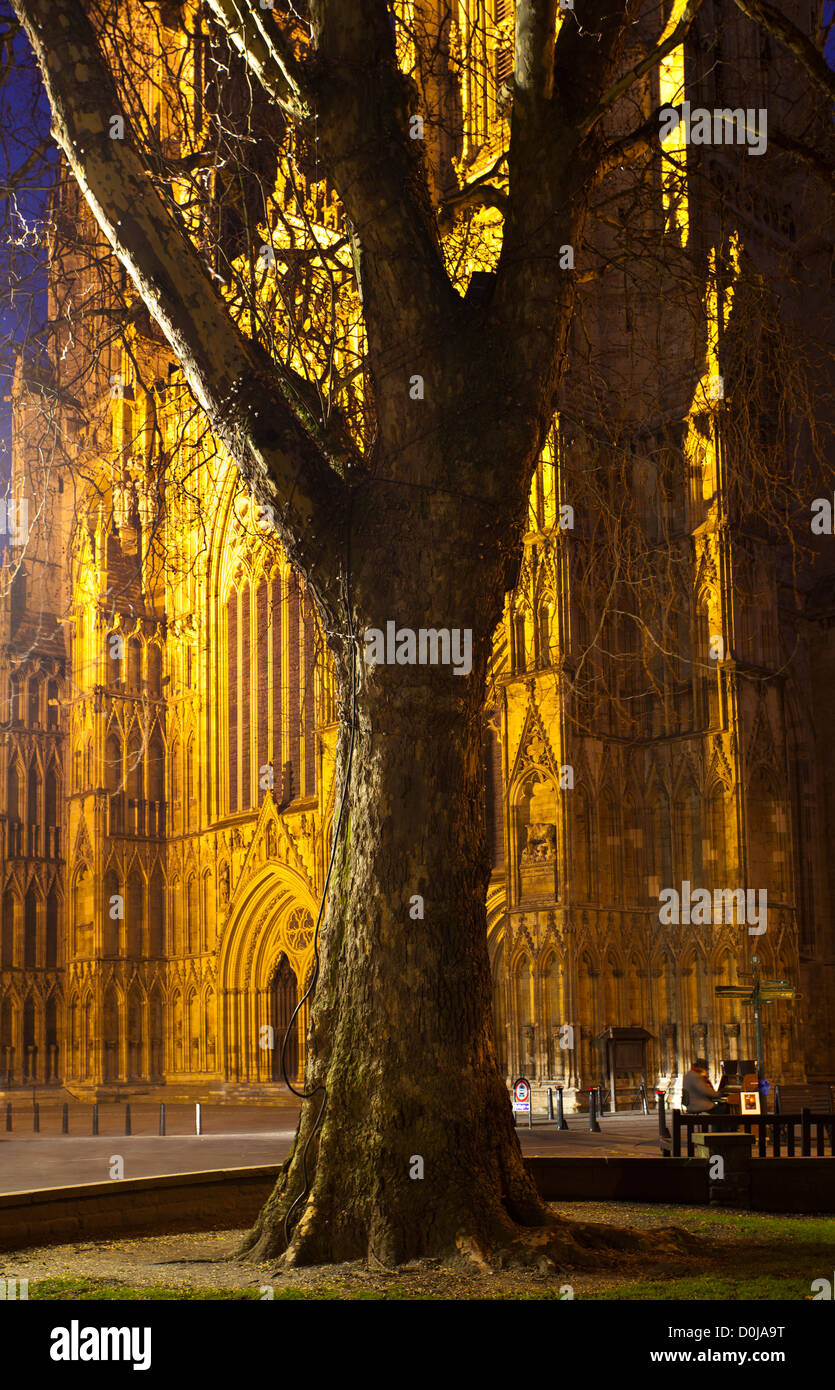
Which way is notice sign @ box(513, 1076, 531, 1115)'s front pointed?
toward the camera

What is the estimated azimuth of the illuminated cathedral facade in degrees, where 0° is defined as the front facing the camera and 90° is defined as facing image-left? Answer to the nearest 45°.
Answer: approximately 45°

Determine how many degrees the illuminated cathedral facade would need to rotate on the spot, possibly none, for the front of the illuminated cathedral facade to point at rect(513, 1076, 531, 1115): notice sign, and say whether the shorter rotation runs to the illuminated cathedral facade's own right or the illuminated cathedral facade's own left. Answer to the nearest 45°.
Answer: approximately 45° to the illuminated cathedral facade's own left

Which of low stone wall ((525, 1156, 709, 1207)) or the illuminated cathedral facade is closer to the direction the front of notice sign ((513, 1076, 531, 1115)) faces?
the low stone wall

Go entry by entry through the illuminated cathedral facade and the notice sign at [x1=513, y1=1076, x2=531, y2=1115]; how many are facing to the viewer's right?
0

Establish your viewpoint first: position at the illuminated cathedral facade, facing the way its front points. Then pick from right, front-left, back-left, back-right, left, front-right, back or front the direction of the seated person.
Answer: front-left

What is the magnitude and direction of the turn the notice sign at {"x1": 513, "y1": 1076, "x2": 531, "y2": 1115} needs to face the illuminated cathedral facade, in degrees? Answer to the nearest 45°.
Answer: approximately 180°

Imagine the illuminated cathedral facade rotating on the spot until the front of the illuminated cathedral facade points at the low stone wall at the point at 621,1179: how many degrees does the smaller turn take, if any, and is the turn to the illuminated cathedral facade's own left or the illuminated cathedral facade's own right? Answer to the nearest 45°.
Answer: approximately 45° to the illuminated cathedral facade's own left

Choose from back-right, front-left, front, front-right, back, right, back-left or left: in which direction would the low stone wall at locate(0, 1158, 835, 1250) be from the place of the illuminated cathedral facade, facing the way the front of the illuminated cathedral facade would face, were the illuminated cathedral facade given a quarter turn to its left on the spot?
front-right

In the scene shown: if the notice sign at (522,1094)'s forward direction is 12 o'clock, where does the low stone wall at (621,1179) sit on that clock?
The low stone wall is roughly at 12 o'clock from the notice sign.

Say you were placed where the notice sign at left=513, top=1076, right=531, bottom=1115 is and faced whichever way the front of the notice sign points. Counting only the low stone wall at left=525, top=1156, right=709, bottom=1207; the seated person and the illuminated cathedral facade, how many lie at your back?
1
